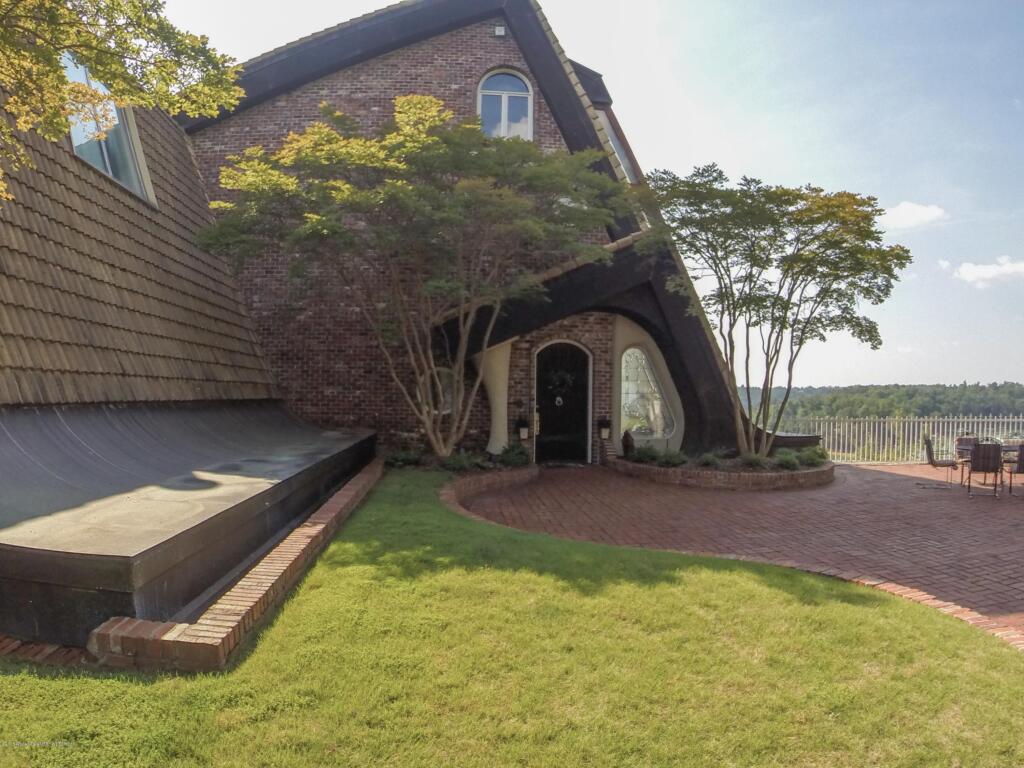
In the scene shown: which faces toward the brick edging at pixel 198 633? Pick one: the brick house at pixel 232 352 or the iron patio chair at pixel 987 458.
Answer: the brick house

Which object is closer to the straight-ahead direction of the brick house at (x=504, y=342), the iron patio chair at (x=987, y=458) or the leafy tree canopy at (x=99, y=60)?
the leafy tree canopy

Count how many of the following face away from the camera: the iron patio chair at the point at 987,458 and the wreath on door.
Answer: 1

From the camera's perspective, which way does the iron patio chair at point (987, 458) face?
away from the camera

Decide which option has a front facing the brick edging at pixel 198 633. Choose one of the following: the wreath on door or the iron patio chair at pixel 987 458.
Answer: the wreath on door

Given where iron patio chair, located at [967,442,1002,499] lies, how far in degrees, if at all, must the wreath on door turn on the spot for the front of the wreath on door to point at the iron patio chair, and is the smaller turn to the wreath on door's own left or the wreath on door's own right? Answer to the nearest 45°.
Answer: approximately 45° to the wreath on door's own left
